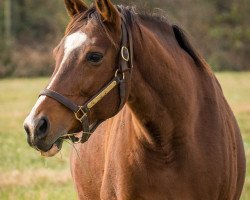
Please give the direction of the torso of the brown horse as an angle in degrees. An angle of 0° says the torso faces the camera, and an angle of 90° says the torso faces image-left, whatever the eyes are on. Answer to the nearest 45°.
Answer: approximately 45°

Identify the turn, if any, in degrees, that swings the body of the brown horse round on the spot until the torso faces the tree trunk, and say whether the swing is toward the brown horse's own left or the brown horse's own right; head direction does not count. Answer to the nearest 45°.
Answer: approximately 135° to the brown horse's own right
